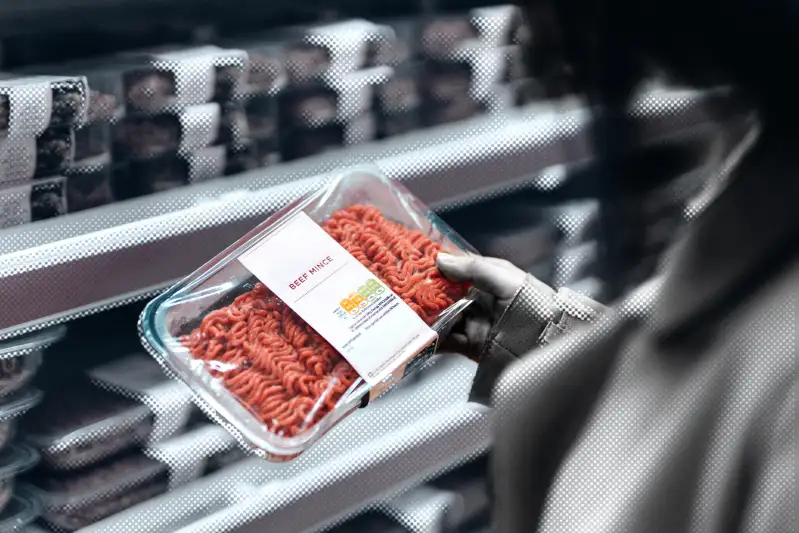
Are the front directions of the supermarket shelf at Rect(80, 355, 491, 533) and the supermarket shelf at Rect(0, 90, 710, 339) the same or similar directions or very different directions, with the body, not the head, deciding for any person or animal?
same or similar directions

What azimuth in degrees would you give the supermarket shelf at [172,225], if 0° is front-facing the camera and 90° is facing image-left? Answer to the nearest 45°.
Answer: approximately 315°

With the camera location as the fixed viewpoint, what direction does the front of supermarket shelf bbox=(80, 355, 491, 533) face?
facing the viewer and to the right of the viewer

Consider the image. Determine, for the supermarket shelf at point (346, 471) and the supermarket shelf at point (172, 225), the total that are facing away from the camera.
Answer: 0
